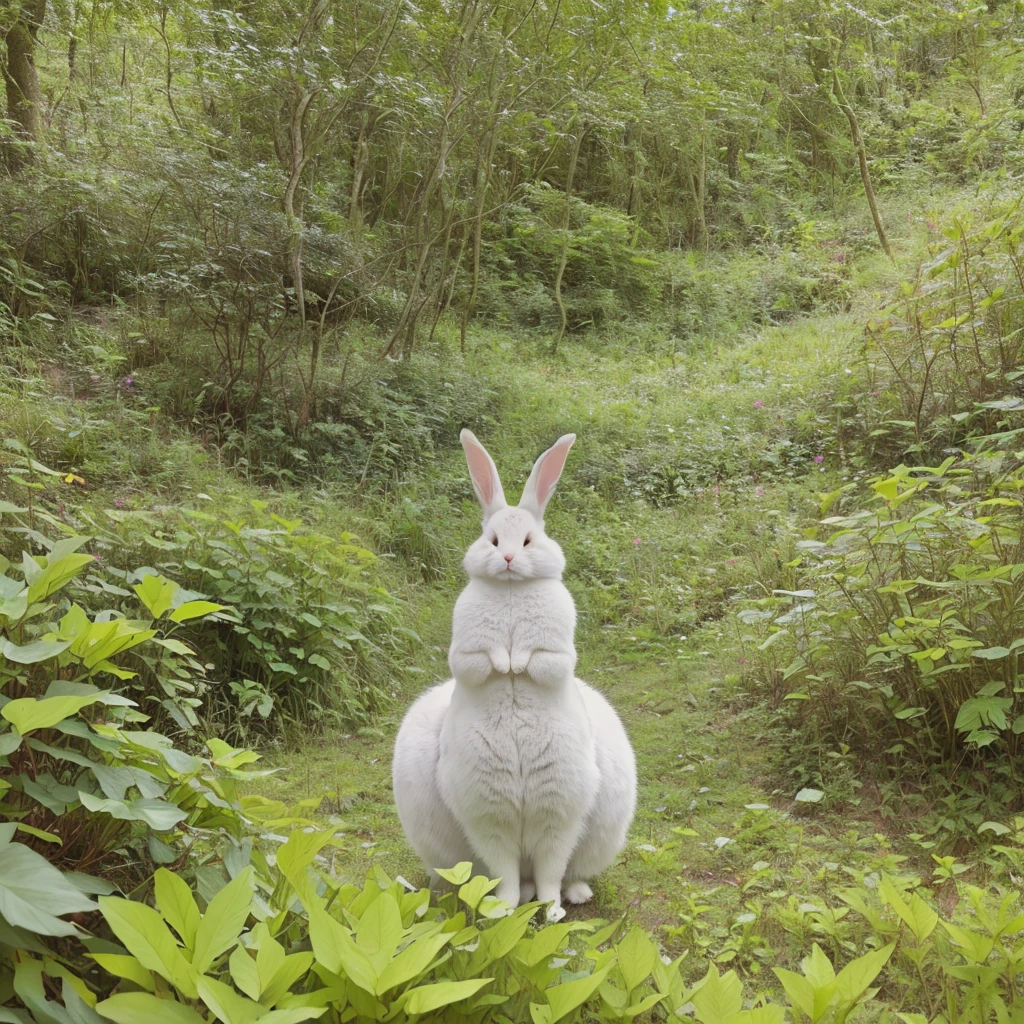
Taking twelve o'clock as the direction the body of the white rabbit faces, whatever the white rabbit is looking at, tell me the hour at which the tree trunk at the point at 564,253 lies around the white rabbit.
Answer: The tree trunk is roughly at 6 o'clock from the white rabbit.

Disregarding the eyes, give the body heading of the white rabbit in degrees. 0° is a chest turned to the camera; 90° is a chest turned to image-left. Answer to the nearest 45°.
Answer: approximately 0°

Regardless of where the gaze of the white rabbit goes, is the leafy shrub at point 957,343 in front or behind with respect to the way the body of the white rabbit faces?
behind

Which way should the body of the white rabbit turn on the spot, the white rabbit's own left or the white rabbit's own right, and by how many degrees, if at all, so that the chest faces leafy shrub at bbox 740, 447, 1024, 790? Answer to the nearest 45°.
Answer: approximately 135° to the white rabbit's own left

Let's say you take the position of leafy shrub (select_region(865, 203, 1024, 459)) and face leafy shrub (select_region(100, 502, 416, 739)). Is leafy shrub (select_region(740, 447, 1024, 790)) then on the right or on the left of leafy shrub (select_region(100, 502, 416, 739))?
left

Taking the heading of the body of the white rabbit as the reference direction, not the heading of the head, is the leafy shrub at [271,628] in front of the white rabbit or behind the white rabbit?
behind

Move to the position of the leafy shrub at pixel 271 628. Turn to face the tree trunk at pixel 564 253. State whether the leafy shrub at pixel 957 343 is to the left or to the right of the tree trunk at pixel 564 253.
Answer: right
